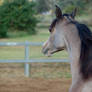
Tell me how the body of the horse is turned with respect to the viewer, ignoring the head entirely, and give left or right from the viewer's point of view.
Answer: facing away from the viewer and to the left of the viewer

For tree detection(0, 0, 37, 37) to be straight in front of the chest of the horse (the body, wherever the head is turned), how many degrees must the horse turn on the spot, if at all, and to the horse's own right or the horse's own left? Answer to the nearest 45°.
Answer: approximately 45° to the horse's own right
